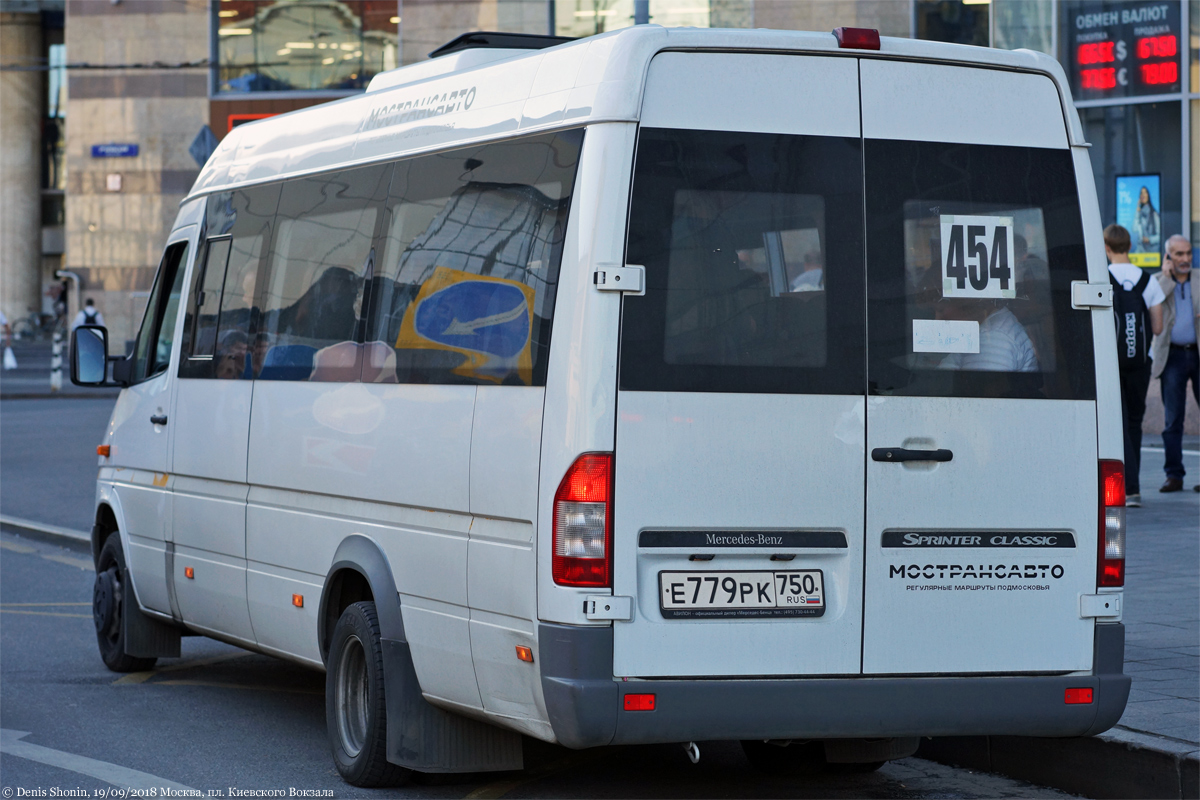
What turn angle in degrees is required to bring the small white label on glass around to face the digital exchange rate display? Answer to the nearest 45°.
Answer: approximately 180°

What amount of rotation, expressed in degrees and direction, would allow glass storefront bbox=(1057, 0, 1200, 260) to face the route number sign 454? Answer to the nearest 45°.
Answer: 0° — it already faces it

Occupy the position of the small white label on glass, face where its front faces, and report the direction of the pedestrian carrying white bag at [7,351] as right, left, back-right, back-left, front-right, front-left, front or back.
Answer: back-right

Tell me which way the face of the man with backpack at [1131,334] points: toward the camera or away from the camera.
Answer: away from the camera

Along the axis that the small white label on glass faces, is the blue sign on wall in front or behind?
behind

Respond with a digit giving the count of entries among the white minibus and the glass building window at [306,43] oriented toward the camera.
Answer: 1

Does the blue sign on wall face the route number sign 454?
yes

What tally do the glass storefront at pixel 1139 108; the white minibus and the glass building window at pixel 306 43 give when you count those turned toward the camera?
2

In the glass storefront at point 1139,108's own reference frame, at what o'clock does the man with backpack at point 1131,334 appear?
The man with backpack is roughly at 12 o'clock from the glass storefront.
